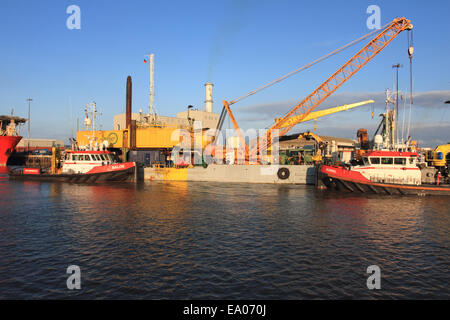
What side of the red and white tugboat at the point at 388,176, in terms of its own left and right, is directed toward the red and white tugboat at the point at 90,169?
front

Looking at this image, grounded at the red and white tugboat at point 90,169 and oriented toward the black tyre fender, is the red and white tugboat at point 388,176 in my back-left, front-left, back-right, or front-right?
front-right

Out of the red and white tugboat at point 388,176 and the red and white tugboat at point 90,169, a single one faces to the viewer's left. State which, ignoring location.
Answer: the red and white tugboat at point 388,176

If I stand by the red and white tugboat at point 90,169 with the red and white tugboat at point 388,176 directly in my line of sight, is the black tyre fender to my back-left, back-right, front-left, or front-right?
front-left

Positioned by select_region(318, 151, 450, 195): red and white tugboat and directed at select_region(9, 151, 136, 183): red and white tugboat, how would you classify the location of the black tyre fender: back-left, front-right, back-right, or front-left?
front-right

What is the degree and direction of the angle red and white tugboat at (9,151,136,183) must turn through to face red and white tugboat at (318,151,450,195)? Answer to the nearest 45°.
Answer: approximately 45° to its right

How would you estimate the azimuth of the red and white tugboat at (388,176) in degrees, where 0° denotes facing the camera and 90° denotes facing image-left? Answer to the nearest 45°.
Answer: approximately 90°

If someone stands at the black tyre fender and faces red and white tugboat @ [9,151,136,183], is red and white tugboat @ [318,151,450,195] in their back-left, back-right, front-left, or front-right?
back-left

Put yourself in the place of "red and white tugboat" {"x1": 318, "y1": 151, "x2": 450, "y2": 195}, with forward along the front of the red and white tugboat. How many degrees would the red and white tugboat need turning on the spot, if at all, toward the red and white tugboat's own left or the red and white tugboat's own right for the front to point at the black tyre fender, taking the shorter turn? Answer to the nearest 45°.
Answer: approximately 45° to the red and white tugboat's own right

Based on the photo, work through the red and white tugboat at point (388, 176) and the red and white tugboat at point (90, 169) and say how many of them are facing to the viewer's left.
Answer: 1

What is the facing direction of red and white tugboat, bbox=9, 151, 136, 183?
to the viewer's right
